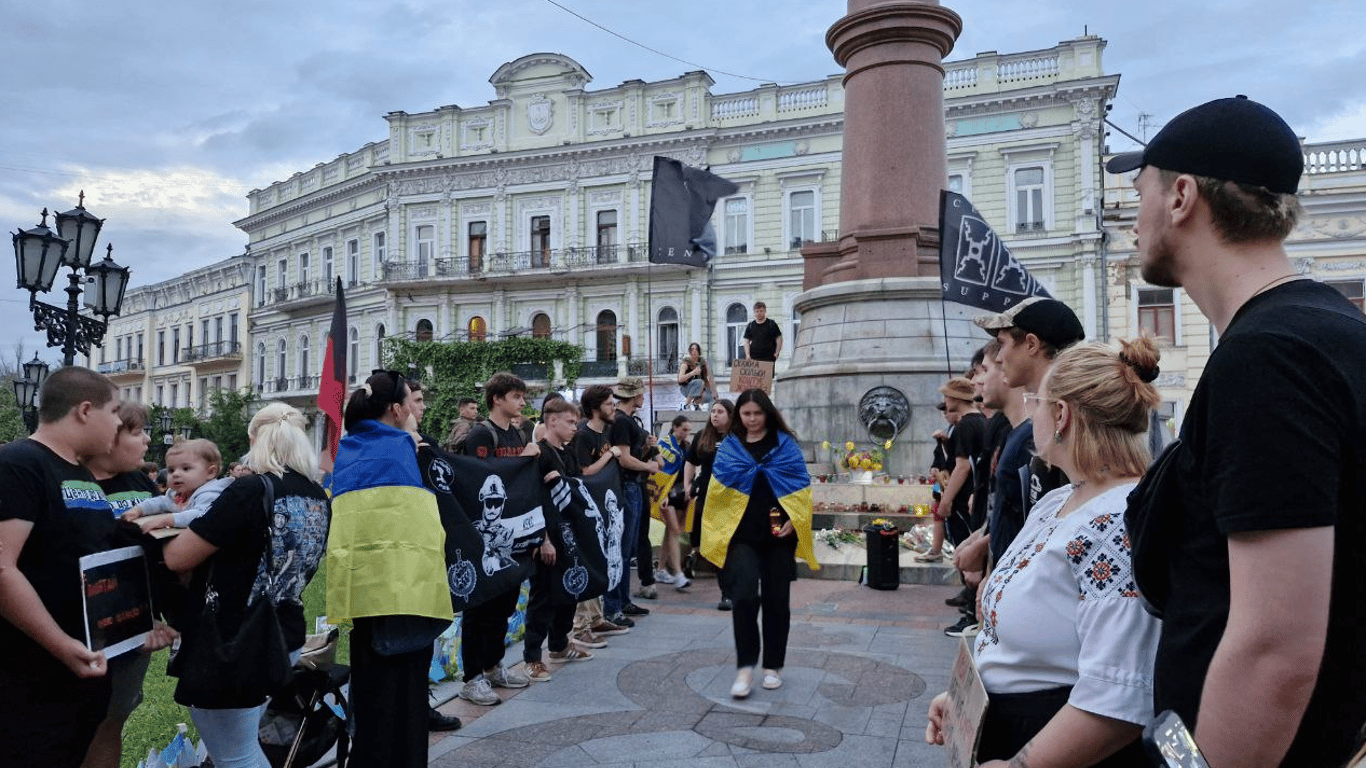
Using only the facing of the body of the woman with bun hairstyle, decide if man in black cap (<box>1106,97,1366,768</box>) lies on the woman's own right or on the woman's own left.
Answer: on the woman's own left

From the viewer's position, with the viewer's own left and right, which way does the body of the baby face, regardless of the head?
facing the viewer and to the left of the viewer

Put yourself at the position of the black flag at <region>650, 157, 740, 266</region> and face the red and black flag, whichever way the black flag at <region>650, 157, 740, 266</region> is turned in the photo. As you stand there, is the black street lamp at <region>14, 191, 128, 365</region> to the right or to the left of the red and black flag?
right

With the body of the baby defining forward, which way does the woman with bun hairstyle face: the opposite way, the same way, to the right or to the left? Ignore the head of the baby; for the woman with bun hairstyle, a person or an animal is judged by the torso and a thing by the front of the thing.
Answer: to the right

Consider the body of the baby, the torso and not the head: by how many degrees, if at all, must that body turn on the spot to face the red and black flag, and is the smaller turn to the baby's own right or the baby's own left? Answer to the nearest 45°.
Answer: approximately 180°

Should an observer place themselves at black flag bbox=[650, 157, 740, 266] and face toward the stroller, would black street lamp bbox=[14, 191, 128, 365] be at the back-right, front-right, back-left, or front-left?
front-right

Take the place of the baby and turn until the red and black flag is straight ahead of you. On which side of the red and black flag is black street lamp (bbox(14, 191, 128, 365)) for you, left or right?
left

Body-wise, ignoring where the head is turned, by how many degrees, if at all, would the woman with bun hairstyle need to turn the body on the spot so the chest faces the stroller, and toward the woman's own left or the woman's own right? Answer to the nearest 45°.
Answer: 0° — they already face it

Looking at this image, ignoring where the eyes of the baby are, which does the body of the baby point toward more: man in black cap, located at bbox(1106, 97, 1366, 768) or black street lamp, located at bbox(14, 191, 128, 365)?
the man in black cap

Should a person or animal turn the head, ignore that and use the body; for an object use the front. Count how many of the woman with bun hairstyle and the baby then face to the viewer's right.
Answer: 0

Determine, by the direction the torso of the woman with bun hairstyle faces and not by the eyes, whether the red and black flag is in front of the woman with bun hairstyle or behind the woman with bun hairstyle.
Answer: in front

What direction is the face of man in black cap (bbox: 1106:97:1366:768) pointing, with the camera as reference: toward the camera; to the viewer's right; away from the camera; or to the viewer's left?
to the viewer's left

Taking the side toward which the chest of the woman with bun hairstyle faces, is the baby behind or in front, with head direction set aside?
in front

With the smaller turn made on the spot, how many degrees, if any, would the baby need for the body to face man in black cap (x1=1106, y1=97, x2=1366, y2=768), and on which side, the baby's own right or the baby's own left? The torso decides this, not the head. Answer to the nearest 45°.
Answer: approximately 45° to the baby's own left

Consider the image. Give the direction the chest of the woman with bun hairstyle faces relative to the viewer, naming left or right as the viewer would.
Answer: facing to the left of the viewer
